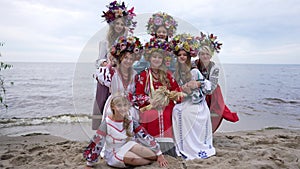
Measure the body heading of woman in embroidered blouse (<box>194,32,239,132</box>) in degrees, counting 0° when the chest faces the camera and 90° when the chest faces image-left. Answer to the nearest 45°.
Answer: approximately 45°

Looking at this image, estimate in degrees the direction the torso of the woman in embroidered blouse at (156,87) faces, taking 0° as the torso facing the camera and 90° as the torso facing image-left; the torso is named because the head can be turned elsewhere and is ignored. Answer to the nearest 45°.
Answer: approximately 0°

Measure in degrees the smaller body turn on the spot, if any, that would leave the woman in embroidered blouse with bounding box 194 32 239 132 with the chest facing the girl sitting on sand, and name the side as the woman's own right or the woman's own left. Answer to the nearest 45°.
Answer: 0° — they already face them

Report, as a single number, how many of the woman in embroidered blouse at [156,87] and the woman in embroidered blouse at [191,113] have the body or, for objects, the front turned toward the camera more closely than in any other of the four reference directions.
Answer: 2

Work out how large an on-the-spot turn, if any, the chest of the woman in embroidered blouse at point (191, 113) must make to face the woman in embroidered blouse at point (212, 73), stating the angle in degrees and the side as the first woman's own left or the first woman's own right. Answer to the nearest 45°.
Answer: approximately 135° to the first woman's own left

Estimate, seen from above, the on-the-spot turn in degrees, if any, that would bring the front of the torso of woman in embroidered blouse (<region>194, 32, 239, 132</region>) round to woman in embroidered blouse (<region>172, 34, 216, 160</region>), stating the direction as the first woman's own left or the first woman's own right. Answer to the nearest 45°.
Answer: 0° — they already face them
